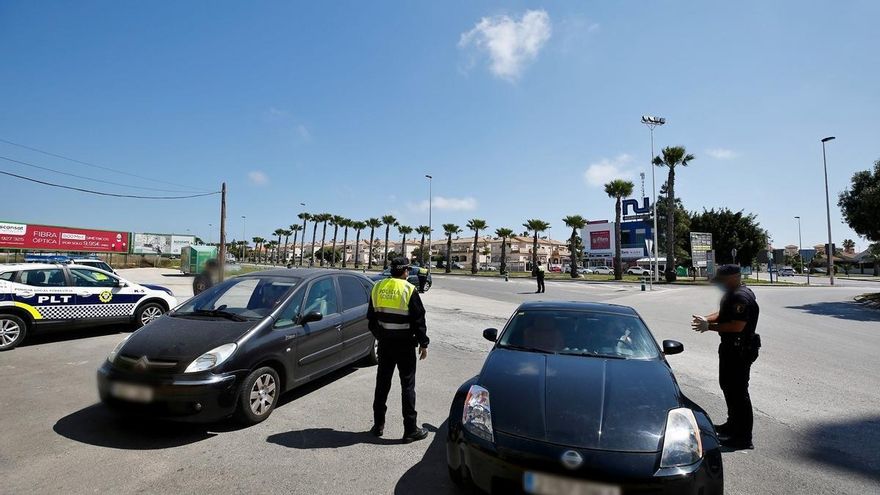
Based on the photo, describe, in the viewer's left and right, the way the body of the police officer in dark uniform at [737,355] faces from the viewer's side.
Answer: facing to the left of the viewer

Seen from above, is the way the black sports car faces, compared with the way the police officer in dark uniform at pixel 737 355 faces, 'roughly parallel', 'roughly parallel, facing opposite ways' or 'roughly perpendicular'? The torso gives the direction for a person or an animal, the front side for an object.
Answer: roughly perpendicular

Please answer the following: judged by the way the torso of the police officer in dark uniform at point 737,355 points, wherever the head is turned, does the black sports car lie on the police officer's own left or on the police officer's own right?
on the police officer's own left

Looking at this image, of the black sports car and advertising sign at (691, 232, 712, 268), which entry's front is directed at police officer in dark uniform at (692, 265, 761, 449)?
the advertising sign

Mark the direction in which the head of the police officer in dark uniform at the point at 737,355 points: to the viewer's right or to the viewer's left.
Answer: to the viewer's left

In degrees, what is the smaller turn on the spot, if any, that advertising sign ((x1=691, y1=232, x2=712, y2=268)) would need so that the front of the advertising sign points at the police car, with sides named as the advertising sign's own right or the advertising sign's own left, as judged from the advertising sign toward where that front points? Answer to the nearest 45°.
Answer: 0° — it already faces it

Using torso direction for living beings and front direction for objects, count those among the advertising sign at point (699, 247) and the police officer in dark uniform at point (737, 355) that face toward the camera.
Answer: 1

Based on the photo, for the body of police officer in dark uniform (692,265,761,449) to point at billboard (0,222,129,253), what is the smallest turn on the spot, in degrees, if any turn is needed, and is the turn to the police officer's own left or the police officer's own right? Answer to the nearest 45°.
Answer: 0° — they already face it

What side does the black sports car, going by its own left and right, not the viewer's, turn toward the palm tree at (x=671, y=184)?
back

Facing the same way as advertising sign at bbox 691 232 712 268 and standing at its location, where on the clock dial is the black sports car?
The black sports car is roughly at 12 o'clock from the advertising sign.

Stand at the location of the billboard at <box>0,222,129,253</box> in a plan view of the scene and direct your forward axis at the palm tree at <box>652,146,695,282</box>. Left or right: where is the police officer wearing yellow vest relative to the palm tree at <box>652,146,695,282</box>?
right
